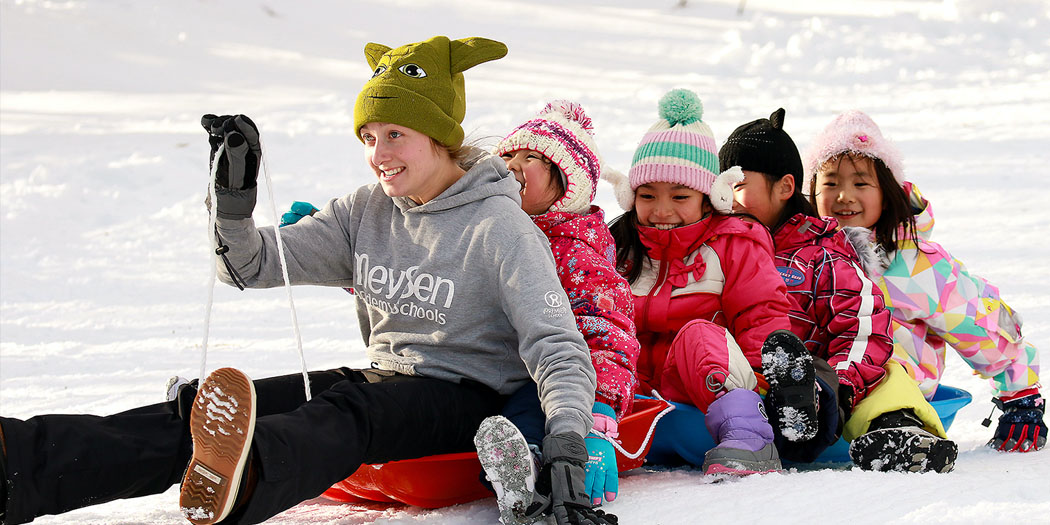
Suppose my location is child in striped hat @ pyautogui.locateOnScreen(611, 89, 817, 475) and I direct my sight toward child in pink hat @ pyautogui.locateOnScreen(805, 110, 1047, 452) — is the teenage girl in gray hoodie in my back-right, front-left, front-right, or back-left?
back-right

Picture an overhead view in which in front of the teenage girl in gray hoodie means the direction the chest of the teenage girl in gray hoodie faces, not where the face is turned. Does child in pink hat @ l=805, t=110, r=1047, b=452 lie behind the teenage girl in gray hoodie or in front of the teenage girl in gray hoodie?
behind

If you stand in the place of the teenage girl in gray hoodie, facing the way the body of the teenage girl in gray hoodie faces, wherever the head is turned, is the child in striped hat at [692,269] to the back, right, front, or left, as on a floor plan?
back

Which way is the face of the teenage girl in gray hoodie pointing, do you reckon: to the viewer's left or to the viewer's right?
to the viewer's left

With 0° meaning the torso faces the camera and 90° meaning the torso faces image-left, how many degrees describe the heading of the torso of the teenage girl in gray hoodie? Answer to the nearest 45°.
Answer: approximately 45°

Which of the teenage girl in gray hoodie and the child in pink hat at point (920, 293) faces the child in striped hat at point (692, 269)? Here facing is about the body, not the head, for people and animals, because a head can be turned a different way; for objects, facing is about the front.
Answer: the child in pink hat

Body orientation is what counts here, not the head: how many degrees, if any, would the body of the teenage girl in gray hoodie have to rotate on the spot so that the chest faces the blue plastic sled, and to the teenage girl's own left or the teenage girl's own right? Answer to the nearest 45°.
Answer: approximately 135° to the teenage girl's own left

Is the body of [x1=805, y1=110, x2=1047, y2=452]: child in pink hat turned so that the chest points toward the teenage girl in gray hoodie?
yes

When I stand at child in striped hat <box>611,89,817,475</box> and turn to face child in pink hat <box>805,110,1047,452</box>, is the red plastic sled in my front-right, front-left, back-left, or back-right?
back-right

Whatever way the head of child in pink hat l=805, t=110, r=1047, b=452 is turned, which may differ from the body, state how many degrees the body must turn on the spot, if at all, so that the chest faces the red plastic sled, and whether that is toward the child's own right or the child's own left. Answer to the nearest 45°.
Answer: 0° — they already face it
